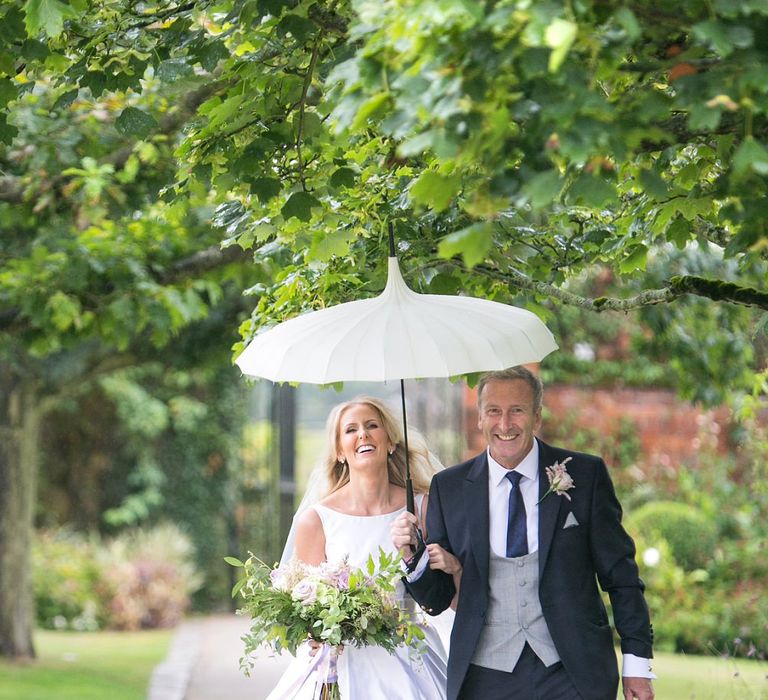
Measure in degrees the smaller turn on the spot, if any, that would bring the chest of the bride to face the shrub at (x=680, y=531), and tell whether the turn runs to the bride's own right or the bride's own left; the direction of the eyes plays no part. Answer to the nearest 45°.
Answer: approximately 135° to the bride's own left

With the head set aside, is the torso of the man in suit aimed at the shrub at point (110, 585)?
no

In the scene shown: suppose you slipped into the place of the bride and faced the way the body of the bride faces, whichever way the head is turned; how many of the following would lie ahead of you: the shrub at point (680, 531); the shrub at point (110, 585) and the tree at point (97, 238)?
0

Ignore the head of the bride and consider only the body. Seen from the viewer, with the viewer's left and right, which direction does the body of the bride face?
facing the viewer

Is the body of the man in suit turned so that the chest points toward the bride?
no

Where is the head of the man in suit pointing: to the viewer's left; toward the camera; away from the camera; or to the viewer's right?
toward the camera

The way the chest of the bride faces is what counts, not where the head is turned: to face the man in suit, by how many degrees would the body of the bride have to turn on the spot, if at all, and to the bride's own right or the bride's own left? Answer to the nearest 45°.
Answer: approximately 45° to the bride's own left

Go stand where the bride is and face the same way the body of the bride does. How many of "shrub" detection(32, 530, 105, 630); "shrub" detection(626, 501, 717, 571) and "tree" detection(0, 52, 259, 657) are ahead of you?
0

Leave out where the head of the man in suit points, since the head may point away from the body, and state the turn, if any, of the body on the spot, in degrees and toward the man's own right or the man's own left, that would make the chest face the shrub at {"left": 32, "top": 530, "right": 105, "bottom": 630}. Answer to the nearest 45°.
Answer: approximately 135° to the man's own right

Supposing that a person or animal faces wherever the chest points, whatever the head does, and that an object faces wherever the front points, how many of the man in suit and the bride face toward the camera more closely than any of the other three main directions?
2

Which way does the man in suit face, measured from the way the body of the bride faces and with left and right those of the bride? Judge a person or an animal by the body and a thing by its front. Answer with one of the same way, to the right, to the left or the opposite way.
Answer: the same way

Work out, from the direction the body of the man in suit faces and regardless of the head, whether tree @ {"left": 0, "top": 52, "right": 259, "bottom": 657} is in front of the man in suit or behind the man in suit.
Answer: behind

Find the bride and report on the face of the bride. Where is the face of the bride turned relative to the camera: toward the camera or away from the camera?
toward the camera

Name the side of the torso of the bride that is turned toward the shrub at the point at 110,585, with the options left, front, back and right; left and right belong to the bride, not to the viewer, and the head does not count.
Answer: back

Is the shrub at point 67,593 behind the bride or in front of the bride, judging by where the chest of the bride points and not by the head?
behind

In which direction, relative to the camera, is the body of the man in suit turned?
toward the camera
